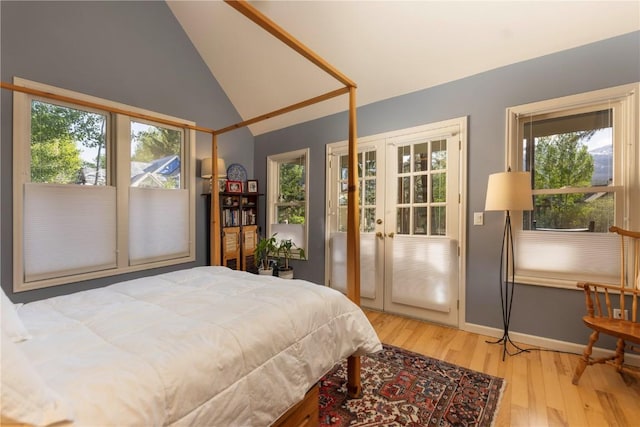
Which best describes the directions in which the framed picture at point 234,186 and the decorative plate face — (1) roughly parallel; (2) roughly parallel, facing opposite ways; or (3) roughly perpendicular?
roughly parallel

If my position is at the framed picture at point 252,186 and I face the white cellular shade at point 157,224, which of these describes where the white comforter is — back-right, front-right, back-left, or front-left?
front-left

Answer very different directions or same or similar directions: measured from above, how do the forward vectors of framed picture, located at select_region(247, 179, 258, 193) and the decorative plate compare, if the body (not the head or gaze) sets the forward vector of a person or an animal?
same or similar directions

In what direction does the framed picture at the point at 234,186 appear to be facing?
toward the camera

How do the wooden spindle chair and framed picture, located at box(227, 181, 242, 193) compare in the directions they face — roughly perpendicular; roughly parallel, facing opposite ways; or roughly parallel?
roughly perpendicular

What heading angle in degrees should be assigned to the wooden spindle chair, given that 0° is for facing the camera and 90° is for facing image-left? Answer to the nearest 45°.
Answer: approximately 45°

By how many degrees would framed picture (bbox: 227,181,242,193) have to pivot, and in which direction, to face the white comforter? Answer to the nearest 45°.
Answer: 0° — it already faces it

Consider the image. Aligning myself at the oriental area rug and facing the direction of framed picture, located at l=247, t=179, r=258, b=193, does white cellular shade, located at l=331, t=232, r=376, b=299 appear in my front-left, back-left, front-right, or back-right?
front-right

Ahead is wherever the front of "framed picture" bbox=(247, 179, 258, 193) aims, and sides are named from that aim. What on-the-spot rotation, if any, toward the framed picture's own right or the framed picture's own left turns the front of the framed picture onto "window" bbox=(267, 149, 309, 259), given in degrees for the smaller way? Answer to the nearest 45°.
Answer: approximately 90° to the framed picture's own left

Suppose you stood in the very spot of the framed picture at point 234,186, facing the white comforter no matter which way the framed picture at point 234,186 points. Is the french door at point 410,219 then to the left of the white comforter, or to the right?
left

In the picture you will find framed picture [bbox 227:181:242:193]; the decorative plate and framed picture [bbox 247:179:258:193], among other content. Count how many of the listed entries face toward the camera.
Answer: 3

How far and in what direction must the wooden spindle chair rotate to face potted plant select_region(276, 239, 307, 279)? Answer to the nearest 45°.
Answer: approximately 45° to its right

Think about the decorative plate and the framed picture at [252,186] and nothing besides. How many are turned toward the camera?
2

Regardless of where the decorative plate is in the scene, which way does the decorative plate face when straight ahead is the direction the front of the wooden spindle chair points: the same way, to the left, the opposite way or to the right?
to the left

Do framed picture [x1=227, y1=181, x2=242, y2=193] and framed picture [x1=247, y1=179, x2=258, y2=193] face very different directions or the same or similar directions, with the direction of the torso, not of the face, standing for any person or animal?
same or similar directions
